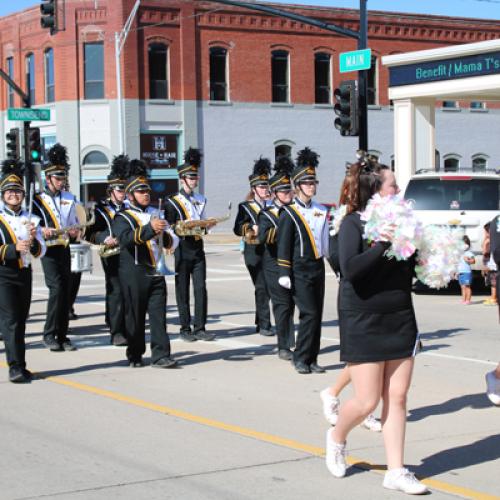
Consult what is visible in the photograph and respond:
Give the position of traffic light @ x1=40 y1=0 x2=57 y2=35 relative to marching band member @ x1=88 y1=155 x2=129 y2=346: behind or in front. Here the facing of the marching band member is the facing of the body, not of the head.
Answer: behind

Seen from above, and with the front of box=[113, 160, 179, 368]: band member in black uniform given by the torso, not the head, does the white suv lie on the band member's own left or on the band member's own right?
on the band member's own left

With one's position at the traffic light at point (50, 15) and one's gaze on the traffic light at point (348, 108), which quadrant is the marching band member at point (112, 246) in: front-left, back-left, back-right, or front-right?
front-right

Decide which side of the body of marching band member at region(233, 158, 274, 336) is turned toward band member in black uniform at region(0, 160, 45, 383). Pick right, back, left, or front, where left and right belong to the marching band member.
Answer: right

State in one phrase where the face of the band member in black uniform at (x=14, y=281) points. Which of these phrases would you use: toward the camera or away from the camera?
toward the camera

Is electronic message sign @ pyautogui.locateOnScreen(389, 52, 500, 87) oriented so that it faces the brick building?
no
